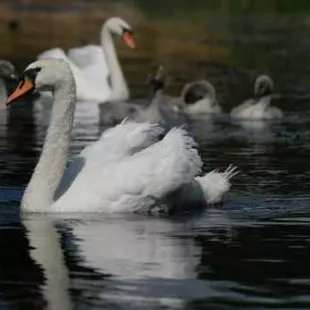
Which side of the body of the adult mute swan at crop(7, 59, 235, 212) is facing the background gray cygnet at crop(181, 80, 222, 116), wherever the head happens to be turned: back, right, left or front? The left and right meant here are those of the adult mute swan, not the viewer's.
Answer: right

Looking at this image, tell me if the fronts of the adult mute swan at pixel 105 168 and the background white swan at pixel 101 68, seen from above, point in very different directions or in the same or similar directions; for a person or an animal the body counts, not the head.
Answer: very different directions

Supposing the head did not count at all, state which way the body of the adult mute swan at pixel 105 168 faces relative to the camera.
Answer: to the viewer's left

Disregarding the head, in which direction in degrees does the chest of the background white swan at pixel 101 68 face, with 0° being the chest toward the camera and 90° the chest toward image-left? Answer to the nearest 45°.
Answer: approximately 270°

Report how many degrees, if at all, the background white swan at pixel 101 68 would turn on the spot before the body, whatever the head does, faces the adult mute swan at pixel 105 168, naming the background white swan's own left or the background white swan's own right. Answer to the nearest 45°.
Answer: approximately 90° to the background white swan's own right

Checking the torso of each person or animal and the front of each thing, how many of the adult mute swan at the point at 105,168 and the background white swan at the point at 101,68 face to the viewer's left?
1

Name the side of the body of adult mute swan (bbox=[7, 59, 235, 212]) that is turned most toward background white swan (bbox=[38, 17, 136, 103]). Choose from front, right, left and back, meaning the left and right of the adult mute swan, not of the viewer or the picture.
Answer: right
